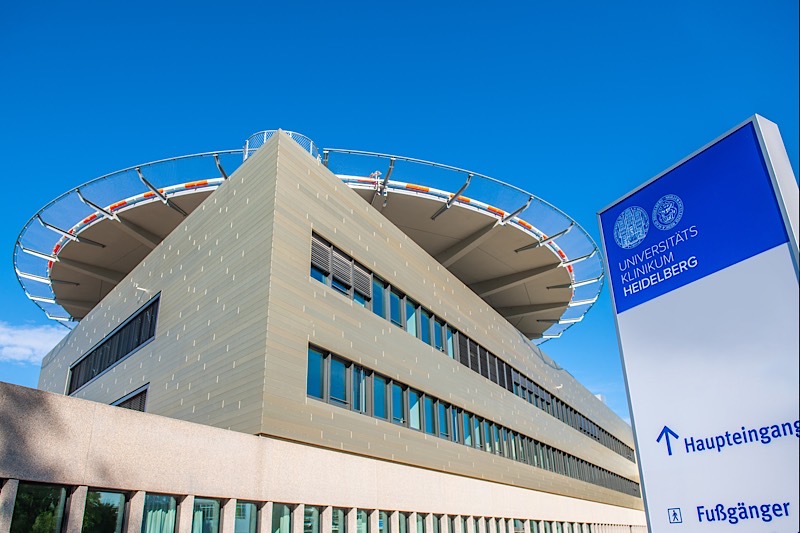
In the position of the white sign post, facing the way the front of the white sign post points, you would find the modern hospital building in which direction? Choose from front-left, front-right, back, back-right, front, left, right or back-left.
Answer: right

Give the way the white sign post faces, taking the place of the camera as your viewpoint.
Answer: facing the viewer and to the left of the viewer
